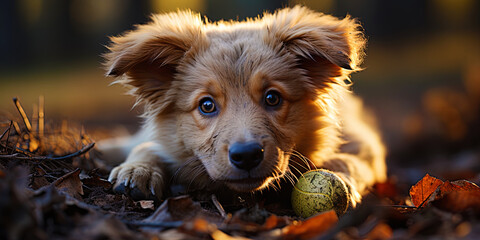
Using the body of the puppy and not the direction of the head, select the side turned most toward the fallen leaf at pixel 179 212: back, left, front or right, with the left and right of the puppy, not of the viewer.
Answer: front

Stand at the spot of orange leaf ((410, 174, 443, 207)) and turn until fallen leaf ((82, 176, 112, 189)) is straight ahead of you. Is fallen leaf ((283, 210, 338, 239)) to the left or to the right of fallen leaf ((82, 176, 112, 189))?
left

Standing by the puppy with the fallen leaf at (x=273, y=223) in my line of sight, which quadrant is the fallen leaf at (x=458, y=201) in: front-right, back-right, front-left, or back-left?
front-left

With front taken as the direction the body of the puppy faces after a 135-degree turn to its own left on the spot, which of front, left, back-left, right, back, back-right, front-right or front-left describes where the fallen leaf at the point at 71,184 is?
back

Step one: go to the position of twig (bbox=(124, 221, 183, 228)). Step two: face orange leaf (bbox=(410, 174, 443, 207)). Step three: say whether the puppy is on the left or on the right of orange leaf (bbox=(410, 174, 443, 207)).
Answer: left

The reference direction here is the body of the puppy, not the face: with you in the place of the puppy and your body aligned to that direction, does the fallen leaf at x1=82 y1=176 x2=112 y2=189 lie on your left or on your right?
on your right

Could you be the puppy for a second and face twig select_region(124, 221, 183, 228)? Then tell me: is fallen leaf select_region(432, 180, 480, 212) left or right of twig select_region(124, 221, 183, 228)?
left

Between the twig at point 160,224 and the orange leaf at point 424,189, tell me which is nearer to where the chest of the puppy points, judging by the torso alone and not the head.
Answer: the twig

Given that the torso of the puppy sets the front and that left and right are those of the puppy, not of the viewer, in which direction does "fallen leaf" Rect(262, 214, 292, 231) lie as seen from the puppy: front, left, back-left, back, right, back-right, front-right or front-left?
front

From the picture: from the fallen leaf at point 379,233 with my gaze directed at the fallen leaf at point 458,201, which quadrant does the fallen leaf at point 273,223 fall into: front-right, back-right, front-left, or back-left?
back-left

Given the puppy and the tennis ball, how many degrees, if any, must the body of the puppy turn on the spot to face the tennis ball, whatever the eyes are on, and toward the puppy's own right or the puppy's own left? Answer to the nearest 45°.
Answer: approximately 45° to the puppy's own left

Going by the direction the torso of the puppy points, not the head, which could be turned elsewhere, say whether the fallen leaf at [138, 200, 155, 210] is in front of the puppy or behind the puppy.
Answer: in front

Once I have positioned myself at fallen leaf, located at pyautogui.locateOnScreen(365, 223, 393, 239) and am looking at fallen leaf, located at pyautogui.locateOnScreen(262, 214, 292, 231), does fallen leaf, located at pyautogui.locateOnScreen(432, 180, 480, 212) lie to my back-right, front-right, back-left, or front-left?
back-right

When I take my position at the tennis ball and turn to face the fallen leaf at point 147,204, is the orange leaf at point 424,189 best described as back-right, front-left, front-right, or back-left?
back-right

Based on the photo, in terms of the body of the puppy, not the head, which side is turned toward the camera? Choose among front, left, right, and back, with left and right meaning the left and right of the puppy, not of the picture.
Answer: front

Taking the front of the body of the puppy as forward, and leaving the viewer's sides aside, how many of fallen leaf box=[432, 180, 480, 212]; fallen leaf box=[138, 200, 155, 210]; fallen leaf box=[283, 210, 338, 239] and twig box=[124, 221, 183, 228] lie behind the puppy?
0

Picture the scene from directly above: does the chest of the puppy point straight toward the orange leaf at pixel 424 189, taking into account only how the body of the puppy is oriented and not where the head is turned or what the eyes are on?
no

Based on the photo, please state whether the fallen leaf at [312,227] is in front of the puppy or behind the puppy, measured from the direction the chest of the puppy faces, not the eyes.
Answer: in front
